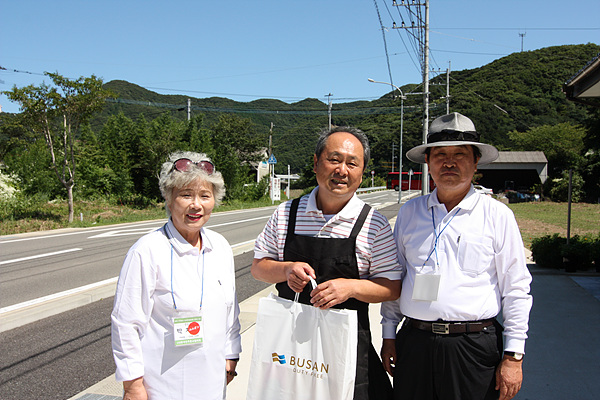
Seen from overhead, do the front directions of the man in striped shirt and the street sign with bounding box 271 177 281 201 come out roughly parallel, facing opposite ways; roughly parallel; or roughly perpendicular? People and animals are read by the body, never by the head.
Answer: roughly parallel

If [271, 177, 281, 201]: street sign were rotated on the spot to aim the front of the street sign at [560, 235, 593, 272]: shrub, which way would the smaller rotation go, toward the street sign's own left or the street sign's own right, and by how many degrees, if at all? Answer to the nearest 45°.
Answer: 0° — it already faces it

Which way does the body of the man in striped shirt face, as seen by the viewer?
toward the camera

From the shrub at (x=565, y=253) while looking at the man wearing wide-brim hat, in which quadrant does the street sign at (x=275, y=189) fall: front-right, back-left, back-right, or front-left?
back-right

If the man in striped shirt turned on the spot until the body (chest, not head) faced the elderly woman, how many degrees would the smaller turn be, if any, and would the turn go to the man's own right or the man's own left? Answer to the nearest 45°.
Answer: approximately 90° to the man's own right

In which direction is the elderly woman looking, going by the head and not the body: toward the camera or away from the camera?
toward the camera

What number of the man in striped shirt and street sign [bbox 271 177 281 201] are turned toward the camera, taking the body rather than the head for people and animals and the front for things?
2

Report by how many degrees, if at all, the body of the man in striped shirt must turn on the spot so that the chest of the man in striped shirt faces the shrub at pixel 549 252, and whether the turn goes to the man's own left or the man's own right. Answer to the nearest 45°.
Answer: approximately 135° to the man's own left

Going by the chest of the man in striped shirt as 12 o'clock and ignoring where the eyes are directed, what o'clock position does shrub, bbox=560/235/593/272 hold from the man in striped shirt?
The shrub is roughly at 7 o'clock from the man in striped shirt.

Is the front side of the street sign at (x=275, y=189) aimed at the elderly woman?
yes

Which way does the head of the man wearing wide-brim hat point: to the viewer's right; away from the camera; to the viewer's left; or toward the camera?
toward the camera

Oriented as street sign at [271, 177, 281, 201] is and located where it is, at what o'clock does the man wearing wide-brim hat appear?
The man wearing wide-brim hat is roughly at 12 o'clock from the street sign.
